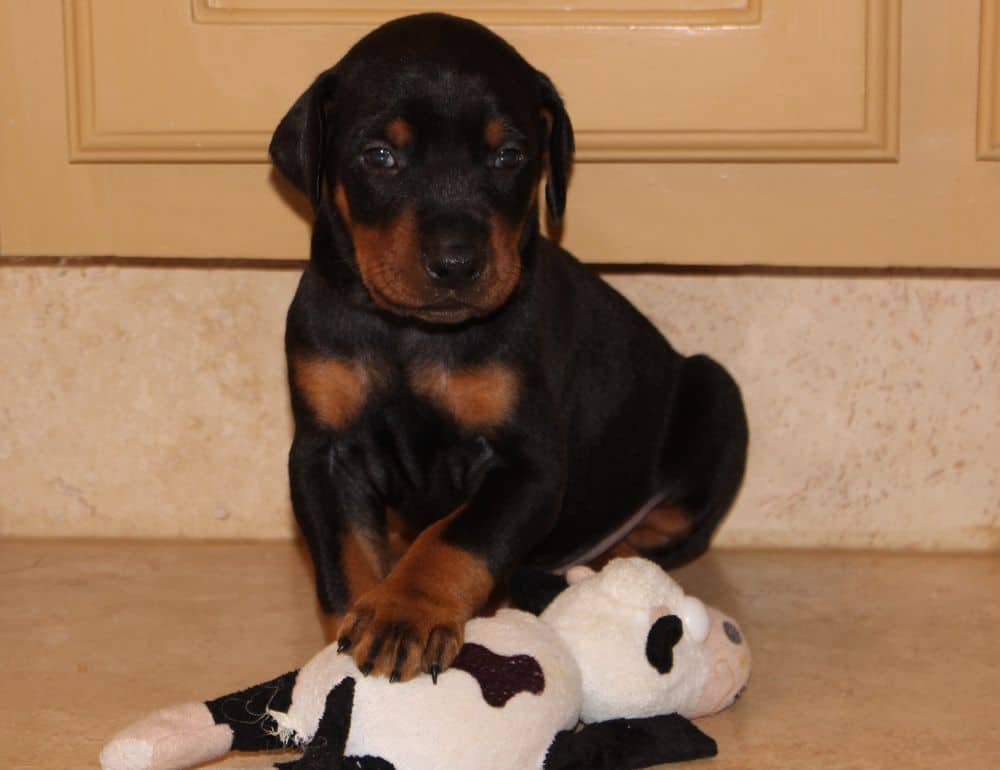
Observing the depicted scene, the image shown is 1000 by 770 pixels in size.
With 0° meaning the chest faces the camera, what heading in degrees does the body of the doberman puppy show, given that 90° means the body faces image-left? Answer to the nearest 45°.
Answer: approximately 45°
